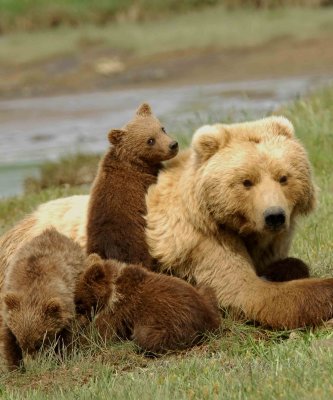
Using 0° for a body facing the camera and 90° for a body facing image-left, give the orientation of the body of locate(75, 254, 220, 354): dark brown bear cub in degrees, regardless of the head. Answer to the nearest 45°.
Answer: approximately 90°

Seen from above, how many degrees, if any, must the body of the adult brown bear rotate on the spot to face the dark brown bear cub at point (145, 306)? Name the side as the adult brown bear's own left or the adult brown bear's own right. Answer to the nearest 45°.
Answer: approximately 135° to the adult brown bear's own right

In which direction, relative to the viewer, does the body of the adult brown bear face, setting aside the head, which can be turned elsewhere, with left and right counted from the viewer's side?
facing the viewer and to the right of the viewer

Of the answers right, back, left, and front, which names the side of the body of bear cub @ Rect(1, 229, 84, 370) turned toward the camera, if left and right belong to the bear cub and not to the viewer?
front

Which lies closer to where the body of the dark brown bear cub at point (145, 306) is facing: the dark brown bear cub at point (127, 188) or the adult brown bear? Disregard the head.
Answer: the dark brown bear cub

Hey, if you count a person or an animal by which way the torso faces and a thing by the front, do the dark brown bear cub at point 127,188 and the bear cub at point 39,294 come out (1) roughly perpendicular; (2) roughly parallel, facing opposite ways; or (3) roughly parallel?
roughly perpendicular

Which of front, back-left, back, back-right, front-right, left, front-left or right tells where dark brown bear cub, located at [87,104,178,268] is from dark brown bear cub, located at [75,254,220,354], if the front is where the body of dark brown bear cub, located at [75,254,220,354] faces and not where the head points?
right

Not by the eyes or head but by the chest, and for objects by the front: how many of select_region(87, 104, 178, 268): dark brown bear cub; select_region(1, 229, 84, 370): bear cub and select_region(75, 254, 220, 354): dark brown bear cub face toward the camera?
1

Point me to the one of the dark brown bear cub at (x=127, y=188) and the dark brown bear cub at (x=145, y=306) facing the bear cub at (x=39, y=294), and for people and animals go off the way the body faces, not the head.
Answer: the dark brown bear cub at (x=145, y=306)

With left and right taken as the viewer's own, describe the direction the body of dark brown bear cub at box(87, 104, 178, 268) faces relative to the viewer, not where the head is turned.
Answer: facing to the right of the viewer
